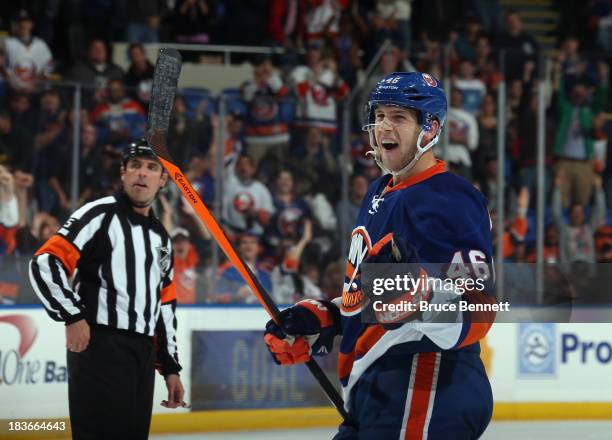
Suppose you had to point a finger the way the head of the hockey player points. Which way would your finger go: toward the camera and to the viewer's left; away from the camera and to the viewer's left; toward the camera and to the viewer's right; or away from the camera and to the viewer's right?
toward the camera and to the viewer's left

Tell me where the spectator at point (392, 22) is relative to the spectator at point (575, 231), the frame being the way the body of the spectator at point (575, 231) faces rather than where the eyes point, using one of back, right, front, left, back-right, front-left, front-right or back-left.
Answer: back-right

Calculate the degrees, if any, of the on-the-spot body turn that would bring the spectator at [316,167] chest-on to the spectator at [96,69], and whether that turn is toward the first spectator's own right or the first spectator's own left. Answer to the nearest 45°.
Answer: approximately 135° to the first spectator's own right

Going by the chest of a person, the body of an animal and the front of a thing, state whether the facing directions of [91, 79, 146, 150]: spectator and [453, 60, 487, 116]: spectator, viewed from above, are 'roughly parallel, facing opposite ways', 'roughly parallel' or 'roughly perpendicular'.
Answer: roughly parallel

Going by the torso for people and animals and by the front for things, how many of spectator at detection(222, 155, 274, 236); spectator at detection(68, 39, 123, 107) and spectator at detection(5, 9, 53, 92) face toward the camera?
3

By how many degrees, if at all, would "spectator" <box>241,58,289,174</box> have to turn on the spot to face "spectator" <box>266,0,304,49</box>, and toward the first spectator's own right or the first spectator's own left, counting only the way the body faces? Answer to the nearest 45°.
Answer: approximately 180°

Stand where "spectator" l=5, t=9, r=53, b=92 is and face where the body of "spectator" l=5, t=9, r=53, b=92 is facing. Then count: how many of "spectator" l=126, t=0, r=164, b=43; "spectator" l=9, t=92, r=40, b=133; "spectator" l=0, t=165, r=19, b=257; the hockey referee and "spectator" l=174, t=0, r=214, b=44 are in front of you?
3

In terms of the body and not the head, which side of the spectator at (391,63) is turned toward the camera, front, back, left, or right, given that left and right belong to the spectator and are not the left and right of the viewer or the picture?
front

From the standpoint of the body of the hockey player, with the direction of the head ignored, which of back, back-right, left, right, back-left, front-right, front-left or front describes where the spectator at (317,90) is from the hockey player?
back-right

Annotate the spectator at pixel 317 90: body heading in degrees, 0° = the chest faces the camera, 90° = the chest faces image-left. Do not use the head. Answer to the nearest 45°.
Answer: approximately 0°

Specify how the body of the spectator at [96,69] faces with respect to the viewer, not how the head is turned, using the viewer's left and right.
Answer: facing the viewer

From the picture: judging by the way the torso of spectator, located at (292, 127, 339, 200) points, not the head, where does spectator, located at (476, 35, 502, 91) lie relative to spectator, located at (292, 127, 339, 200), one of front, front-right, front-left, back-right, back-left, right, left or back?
back-left

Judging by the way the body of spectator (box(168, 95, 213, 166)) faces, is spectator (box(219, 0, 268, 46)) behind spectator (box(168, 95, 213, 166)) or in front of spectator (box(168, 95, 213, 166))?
behind

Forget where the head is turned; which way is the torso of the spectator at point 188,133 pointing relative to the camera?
toward the camera

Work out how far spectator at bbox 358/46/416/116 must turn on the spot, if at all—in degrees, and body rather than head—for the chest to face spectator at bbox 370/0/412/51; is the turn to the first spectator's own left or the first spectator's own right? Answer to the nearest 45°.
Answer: approximately 180°

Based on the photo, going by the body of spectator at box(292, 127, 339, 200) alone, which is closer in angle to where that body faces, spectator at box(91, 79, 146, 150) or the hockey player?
the hockey player

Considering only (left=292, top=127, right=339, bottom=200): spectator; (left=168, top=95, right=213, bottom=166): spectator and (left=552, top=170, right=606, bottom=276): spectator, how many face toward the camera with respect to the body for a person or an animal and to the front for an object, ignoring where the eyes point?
3

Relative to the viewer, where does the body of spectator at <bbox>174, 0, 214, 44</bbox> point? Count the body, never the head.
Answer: toward the camera
